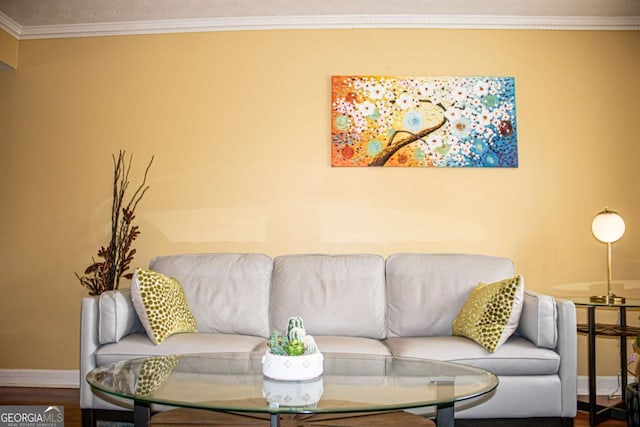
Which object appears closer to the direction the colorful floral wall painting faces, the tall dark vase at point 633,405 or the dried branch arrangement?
the tall dark vase

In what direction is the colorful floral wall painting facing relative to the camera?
toward the camera

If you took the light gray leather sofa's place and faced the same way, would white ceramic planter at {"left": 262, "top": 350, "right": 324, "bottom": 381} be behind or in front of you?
in front

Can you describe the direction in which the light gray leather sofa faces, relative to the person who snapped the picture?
facing the viewer

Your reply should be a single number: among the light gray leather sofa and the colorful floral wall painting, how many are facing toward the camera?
2

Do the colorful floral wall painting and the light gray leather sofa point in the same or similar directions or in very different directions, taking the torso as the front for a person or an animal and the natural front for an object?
same or similar directions

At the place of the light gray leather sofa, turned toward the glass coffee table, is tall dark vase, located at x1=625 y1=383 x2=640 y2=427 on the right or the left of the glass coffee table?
left

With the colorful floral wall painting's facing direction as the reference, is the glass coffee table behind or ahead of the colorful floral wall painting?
ahead

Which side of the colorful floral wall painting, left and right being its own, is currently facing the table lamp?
left

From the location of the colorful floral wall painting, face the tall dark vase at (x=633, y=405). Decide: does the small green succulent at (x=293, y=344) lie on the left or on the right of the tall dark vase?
right

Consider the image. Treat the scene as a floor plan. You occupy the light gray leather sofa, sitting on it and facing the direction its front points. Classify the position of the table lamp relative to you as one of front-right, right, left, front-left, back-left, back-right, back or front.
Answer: left

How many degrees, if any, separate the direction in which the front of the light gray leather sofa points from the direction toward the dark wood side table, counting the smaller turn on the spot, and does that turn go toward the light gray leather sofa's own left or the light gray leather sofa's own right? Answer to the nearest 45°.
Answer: approximately 90° to the light gray leather sofa's own left

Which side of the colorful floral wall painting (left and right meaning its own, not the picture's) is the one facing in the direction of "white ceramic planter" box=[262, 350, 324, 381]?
front
